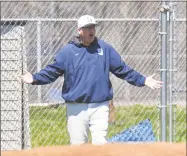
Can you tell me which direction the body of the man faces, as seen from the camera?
toward the camera
